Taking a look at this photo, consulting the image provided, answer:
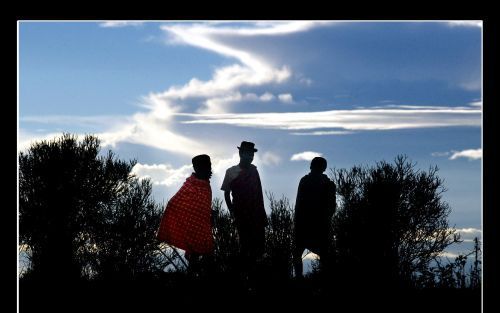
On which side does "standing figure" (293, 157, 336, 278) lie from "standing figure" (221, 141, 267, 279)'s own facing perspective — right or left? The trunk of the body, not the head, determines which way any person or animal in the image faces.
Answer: on its left

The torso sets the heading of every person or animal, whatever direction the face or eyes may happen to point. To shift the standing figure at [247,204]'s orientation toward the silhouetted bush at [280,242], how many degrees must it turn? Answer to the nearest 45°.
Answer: approximately 135° to its left

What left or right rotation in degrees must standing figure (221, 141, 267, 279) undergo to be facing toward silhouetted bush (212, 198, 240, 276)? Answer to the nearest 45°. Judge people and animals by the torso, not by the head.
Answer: approximately 135° to its left

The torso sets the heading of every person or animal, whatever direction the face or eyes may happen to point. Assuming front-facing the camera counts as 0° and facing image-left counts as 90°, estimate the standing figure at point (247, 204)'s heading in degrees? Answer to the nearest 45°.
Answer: approximately 315°
